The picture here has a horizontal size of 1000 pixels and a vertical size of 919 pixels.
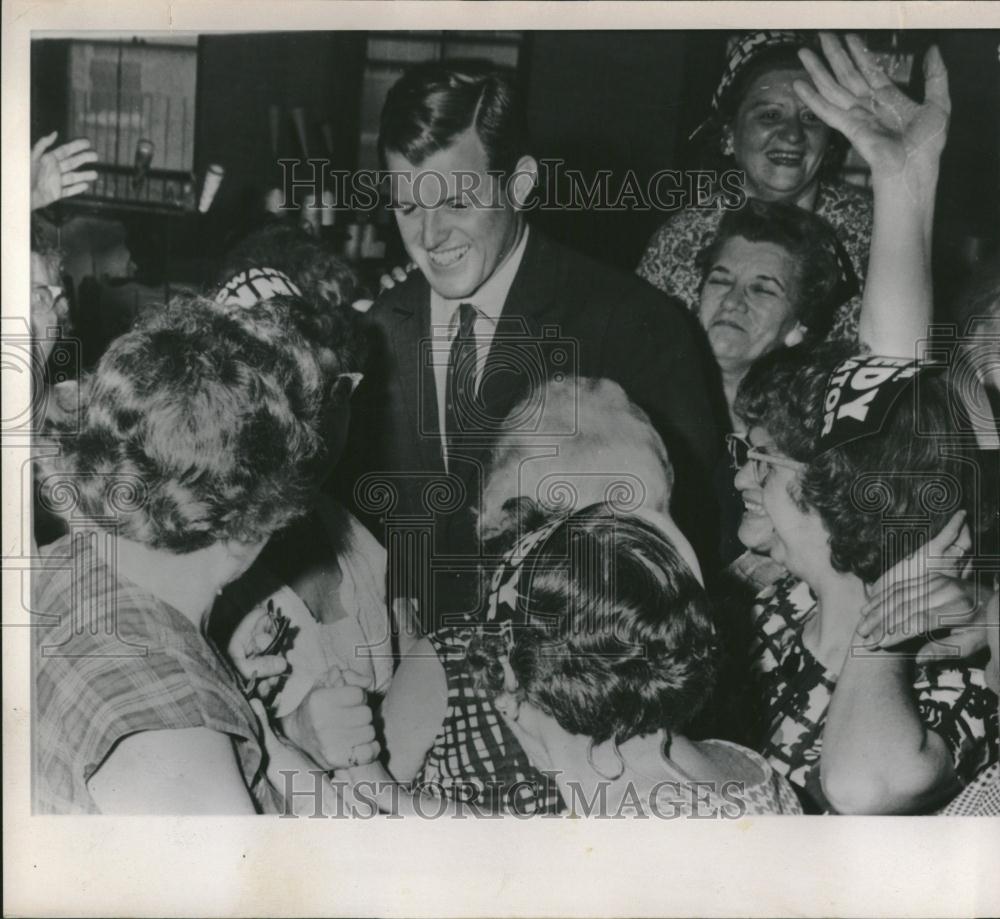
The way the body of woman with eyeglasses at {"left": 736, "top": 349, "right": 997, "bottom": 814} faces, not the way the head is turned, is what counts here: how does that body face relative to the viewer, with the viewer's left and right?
facing to the left of the viewer

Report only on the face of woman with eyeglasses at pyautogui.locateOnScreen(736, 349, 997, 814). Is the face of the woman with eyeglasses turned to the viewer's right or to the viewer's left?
to the viewer's left

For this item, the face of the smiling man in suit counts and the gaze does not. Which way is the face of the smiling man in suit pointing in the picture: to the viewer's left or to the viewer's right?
to the viewer's left

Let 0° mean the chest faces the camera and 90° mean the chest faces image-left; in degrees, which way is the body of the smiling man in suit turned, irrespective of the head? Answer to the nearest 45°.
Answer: approximately 45°

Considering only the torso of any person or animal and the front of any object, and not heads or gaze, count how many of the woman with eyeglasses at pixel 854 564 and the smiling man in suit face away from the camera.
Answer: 0
